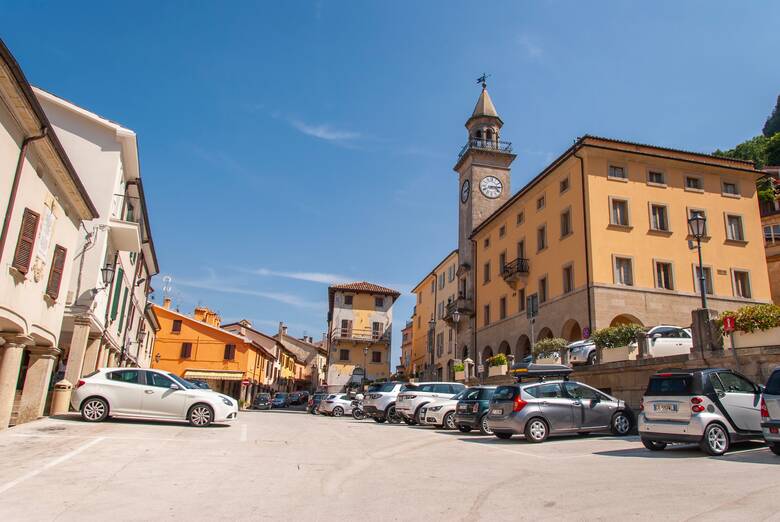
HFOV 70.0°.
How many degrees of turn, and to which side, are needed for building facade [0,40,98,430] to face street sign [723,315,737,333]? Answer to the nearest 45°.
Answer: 0° — it already faces it

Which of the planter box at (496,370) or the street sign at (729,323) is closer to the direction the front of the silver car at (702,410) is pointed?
the street sign

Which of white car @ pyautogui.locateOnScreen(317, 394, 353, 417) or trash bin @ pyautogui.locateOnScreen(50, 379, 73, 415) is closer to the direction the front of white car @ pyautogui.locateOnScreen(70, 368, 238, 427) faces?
the white car

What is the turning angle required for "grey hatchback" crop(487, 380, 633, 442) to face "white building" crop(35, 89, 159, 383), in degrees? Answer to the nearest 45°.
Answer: approximately 135° to its left

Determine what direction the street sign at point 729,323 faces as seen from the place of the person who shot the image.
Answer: facing the viewer

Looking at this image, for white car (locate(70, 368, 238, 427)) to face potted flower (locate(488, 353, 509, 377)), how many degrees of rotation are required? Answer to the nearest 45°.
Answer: approximately 45° to its left

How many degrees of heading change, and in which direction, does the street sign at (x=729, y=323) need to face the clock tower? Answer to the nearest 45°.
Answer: approximately 135° to its right

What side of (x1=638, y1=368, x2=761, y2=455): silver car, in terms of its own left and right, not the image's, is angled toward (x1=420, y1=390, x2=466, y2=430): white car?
left

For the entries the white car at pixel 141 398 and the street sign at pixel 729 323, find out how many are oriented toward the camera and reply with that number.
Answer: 1

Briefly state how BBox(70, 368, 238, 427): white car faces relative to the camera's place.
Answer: facing to the right of the viewer

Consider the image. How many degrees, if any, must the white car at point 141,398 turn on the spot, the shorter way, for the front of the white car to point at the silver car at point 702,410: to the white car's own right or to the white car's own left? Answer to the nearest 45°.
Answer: approximately 45° to the white car's own right

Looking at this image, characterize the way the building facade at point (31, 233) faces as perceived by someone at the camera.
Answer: facing the viewer and to the right of the viewer

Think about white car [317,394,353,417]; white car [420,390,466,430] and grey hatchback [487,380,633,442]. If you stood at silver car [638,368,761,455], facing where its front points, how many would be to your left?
3

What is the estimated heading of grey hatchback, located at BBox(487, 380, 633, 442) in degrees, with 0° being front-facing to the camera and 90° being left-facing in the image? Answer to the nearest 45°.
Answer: approximately 225°
